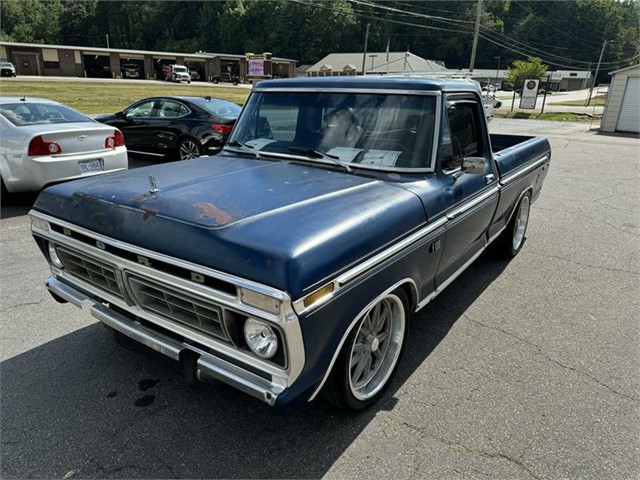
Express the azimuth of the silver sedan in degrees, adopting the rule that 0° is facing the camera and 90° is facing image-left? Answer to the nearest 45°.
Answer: approximately 135°

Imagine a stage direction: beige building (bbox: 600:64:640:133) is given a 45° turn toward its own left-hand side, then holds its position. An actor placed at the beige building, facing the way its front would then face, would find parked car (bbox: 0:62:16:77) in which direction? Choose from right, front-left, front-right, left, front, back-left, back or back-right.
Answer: back-right

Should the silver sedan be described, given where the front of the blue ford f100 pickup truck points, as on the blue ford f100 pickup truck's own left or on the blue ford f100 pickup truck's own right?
on the blue ford f100 pickup truck's own right

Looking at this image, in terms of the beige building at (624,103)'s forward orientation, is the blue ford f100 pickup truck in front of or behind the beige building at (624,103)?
in front

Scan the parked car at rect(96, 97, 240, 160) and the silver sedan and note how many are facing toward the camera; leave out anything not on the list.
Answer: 0

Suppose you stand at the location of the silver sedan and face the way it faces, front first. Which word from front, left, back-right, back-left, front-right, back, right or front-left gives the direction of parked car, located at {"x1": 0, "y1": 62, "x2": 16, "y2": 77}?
front-right

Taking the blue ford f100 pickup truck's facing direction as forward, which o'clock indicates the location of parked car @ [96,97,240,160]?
The parked car is roughly at 4 o'clock from the blue ford f100 pickup truck.

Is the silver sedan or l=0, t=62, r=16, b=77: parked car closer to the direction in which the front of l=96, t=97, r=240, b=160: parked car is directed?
the parked car

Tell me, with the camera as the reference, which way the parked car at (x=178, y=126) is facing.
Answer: facing away from the viewer and to the left of the viewer

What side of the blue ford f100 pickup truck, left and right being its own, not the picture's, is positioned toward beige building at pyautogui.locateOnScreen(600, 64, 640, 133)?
back

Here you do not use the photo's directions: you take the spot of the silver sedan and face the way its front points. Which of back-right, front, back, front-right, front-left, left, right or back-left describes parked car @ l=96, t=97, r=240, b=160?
right

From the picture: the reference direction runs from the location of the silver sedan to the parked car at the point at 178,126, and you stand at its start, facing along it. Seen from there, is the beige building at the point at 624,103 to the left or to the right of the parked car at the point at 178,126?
right
